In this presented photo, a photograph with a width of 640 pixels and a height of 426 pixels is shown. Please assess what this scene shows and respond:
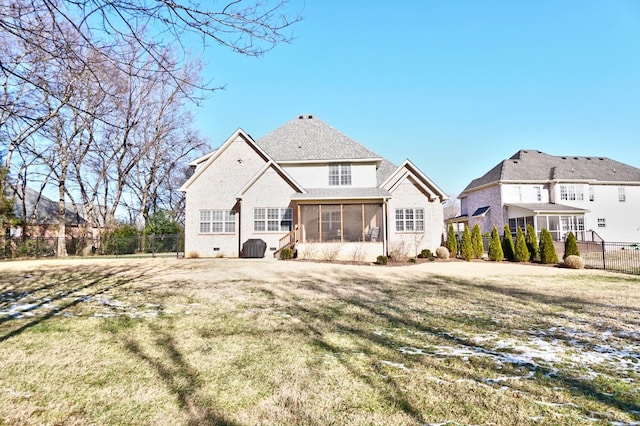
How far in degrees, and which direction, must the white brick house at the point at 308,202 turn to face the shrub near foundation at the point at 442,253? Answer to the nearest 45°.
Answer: approximately 90° to its right

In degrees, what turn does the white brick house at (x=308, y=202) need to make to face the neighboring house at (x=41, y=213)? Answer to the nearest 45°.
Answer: approximately 45° to its left

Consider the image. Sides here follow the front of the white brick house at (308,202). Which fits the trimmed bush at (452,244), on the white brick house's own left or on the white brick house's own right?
on the white brick house's own right

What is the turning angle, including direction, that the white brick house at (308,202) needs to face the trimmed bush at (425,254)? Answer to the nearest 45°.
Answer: approximately 90° to its right

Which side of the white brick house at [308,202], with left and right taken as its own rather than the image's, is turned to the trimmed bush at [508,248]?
right

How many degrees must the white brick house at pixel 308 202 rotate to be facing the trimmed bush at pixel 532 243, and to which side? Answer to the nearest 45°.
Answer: approximately 90° to its right

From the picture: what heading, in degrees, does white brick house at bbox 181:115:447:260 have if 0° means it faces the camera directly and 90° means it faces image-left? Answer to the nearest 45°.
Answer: approximately 180°

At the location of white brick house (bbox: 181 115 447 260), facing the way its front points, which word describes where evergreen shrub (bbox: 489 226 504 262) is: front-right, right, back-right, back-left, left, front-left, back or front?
right

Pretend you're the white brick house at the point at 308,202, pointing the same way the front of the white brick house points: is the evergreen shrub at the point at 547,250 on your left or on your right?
on your right

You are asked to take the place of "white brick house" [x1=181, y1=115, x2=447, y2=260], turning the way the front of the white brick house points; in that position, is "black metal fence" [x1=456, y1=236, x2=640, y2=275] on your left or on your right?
on your right

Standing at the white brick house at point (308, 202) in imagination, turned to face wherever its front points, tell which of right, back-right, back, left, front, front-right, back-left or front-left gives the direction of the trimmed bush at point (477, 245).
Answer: right

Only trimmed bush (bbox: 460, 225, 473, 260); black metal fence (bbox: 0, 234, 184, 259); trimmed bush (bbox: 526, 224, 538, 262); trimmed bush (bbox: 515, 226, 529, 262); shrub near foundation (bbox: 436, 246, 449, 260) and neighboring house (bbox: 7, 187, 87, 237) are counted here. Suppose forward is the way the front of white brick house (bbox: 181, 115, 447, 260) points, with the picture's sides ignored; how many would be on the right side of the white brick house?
4

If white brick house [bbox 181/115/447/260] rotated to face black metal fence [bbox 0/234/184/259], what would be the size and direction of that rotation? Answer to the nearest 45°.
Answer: approximately 90° to its left

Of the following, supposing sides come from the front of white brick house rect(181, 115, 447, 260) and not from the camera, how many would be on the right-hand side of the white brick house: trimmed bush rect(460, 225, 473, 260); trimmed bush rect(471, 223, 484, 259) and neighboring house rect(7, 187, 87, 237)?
2

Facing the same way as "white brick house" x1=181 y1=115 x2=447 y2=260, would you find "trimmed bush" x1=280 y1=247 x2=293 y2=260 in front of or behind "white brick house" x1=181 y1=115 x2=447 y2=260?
behind
